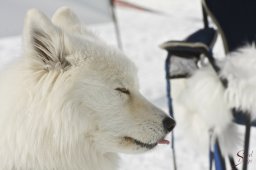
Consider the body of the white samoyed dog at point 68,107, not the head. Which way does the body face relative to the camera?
to the viewer's right

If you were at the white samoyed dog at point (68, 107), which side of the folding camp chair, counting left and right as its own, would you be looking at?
front

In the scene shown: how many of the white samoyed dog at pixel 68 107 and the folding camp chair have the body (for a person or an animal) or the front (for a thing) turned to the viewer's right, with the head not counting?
1

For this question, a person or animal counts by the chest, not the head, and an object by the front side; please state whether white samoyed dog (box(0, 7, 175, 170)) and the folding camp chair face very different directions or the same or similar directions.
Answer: very different directions

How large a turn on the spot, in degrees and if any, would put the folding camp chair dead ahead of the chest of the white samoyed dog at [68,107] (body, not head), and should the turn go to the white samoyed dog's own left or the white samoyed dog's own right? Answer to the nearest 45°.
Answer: approximately 45° to the white samoyed dog's own left

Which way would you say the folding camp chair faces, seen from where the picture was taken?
facing the viewer and to the left of the viewer

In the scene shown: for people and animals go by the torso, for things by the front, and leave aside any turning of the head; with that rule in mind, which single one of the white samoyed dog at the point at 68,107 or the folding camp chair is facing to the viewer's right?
the white samoyed dog
